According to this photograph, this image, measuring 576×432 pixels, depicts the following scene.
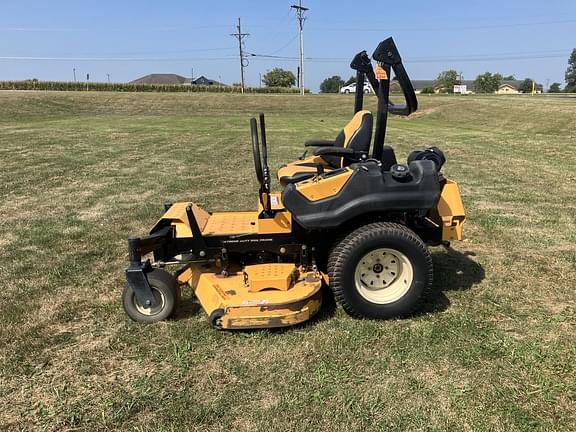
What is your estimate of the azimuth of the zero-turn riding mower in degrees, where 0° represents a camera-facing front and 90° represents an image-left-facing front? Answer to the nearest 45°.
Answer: approximately 90°
